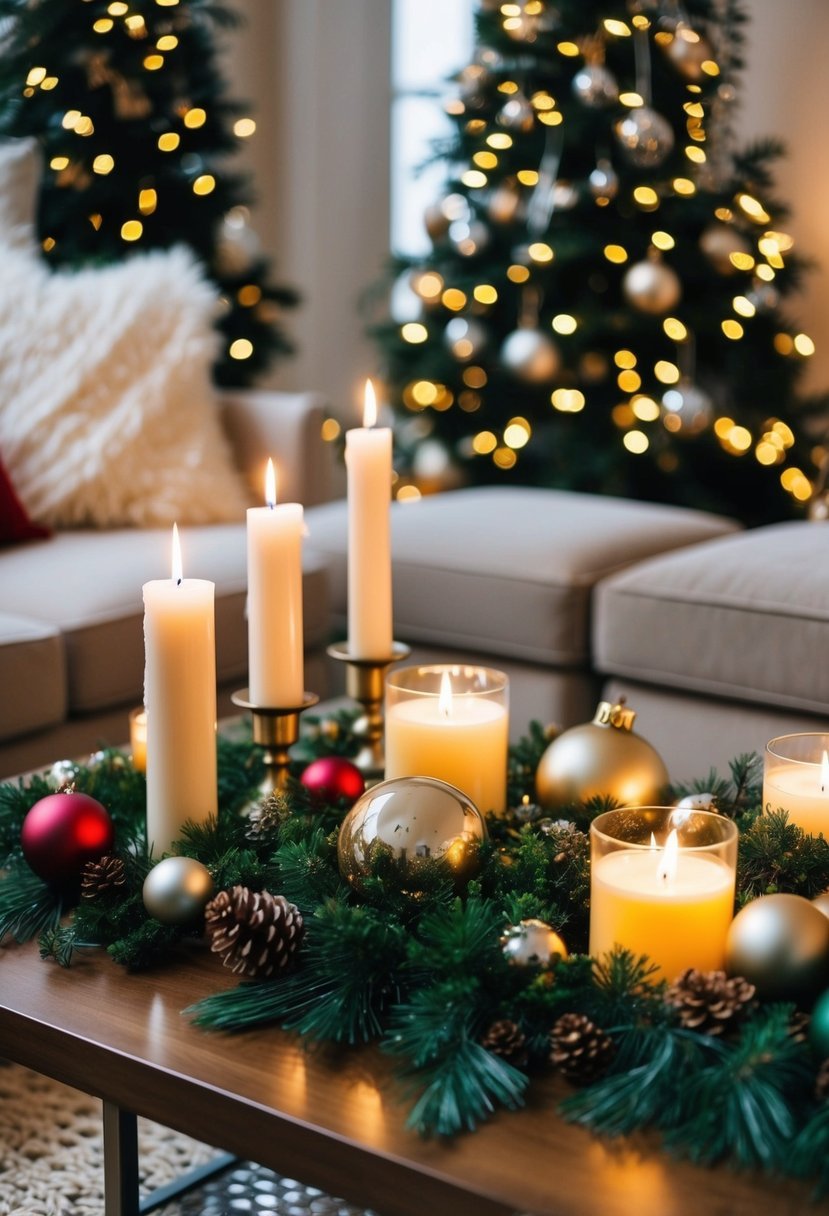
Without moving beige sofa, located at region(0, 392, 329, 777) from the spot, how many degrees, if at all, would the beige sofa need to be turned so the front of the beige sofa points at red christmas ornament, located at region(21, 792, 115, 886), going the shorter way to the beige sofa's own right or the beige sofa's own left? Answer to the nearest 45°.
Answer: approximately 45° to the beige sofa's own right

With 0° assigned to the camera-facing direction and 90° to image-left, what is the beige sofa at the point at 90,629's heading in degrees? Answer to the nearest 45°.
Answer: approximately 315°

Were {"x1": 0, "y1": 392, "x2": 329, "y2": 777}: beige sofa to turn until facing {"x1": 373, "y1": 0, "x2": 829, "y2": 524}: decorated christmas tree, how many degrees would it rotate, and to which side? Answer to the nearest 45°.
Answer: approximately 90° to its left

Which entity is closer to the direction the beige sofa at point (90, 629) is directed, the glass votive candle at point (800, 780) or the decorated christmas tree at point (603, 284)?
the glass votive candle
